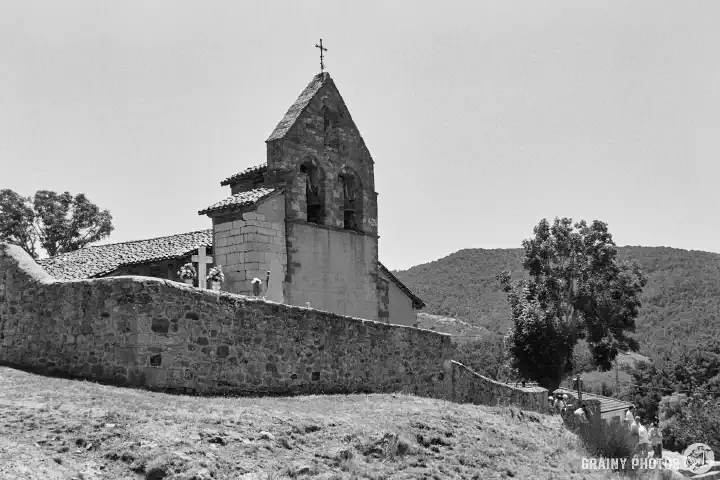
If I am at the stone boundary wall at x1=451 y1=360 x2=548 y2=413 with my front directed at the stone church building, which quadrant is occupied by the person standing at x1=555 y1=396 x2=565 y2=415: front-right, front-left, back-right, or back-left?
back-right

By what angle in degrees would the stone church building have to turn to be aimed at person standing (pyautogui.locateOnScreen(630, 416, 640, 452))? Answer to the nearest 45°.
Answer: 0° — it already faces them

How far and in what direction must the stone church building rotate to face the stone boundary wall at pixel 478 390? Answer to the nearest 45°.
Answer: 0° — it already faces it

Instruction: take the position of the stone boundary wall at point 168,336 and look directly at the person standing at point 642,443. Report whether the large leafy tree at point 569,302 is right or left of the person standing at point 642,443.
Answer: left

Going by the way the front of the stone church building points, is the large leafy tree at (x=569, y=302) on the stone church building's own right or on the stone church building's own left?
on the stone church building's own left

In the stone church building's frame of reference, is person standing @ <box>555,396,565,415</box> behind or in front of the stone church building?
in front

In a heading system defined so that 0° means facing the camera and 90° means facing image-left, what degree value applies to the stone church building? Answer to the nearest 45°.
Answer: approximately 315°

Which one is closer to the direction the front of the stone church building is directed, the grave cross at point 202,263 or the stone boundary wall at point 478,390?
the stone boundary wall

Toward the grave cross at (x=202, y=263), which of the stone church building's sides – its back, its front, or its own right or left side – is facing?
right

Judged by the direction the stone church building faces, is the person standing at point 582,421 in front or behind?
in front
